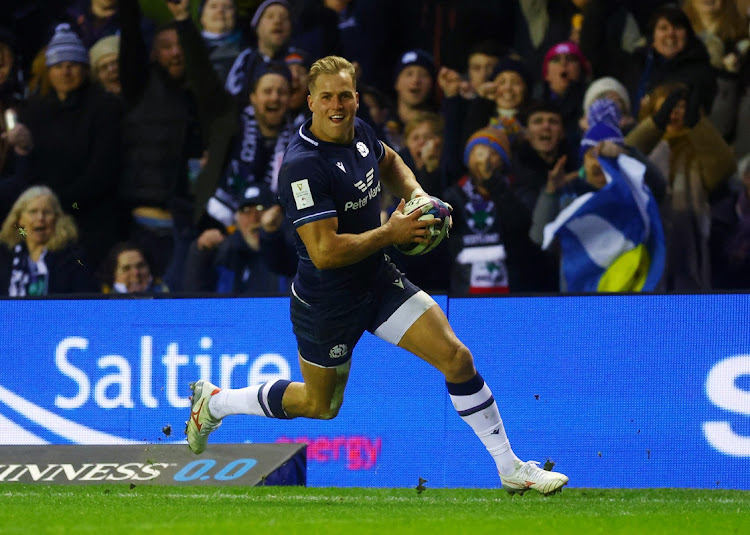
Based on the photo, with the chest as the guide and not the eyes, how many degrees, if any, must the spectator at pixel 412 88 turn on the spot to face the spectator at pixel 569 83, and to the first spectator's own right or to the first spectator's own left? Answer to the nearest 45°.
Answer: approximately 90° to the first spectator's own left

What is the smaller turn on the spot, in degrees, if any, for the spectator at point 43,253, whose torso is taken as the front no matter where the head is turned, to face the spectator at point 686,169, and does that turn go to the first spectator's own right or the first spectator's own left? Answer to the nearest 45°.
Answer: approximately 45° to the first spectator's own left

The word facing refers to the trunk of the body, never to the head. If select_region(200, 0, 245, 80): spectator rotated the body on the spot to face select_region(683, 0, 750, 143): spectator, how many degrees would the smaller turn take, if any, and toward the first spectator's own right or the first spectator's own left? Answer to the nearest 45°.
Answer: approximately 45° to the first spectator's own left

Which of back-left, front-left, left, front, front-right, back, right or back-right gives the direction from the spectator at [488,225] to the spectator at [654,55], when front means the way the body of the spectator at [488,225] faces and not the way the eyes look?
left
